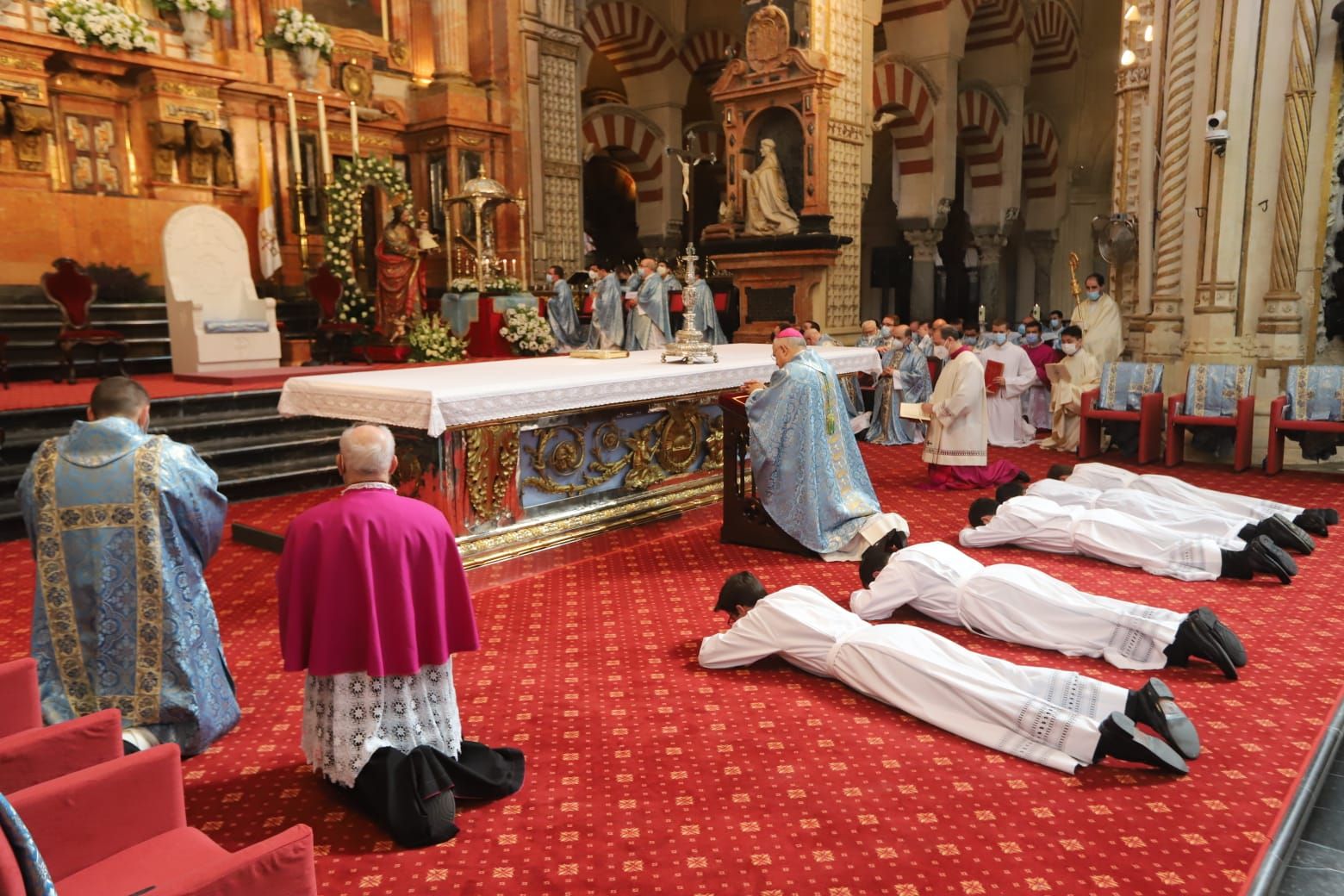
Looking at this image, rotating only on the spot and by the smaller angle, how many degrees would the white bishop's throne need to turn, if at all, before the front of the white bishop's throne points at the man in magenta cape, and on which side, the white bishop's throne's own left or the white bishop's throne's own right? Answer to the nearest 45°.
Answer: approximately 45° to the white bishop's throne's own right

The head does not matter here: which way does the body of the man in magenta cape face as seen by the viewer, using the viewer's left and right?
facing away from the viewer

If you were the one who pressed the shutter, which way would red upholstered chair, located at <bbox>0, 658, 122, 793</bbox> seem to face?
facing away from the viewer and to the right of the viewer
